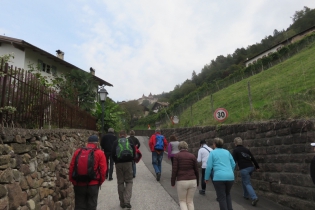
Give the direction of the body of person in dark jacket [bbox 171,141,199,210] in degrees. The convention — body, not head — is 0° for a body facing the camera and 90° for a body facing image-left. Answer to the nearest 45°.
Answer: approximately 180°

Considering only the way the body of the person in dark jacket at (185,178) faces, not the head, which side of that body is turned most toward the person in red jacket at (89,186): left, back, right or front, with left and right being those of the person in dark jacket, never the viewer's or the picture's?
left

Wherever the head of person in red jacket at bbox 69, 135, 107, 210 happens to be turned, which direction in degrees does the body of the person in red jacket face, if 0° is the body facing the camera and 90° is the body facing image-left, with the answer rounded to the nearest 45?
approximately 180°

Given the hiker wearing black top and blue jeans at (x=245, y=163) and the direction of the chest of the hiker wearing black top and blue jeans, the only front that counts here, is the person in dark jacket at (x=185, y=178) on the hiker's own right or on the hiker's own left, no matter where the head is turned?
on the hiker's own left

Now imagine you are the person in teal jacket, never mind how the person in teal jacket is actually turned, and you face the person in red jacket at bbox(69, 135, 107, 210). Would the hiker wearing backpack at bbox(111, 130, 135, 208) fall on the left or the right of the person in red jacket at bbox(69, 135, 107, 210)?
right

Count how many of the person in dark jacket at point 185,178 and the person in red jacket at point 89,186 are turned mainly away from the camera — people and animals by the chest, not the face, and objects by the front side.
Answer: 2

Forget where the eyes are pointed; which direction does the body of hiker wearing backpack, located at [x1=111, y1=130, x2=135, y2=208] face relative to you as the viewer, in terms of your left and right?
facing away from the viewer

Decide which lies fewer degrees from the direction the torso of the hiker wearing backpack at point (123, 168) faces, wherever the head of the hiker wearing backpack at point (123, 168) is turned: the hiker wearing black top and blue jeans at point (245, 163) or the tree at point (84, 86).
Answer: the tree

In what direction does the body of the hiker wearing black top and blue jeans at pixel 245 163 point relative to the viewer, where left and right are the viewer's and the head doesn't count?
facing away from the viewer and to the left of the viewer
